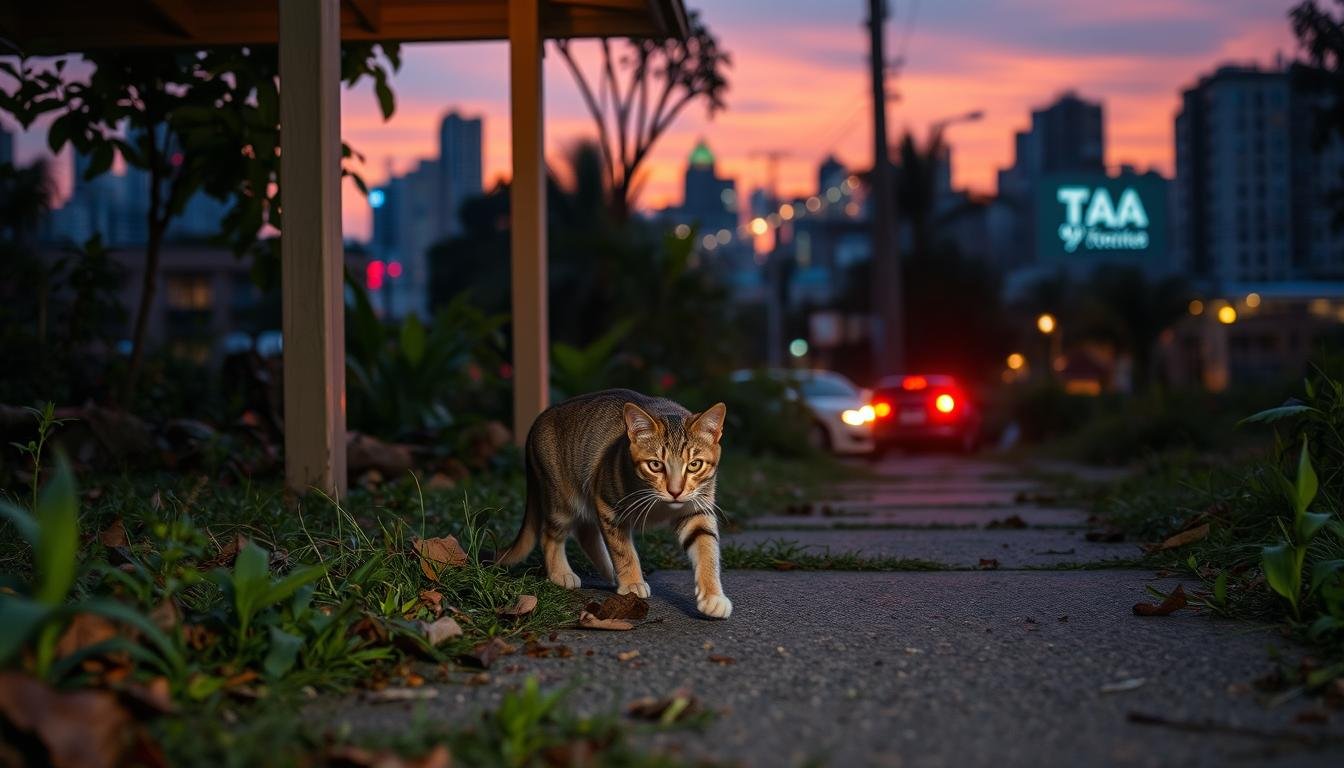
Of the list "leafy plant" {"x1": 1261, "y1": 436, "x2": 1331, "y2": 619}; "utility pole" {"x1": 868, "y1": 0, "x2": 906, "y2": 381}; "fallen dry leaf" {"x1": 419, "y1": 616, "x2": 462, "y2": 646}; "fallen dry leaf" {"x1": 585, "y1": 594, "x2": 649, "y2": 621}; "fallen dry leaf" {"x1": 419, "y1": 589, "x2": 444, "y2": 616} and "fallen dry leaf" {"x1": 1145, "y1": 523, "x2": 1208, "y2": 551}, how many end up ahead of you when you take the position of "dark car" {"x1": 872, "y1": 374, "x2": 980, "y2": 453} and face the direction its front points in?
1

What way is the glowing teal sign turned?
toward the camera

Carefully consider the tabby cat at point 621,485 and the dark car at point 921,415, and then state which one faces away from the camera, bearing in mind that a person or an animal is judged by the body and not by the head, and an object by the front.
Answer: the dark car

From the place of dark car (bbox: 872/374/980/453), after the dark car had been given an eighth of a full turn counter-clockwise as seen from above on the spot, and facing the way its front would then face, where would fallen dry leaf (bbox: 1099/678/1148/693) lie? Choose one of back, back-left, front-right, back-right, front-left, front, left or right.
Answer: back-left

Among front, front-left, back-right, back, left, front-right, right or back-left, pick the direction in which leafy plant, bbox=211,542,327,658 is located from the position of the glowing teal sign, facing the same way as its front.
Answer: front

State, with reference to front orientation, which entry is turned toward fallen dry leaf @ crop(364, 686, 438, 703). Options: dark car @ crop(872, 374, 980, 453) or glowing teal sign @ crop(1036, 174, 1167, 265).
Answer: the glowing teal sign

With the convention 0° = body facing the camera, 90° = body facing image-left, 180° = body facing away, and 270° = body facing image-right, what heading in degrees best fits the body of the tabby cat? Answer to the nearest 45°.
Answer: approximately 315°

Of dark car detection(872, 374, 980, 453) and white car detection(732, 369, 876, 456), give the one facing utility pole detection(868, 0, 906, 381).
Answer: the dark car

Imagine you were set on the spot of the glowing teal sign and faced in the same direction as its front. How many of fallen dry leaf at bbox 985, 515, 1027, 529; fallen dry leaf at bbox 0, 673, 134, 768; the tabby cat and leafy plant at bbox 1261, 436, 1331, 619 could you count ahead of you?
4

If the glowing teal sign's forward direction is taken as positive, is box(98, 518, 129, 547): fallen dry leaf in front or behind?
in front

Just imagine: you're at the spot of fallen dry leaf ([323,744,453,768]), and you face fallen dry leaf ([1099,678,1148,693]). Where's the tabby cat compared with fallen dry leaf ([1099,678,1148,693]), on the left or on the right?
left

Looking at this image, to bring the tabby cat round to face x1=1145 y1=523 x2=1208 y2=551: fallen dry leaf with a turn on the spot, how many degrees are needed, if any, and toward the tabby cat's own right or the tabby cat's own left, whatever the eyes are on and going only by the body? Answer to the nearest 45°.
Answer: approximately 45° to the tabby cat's own left

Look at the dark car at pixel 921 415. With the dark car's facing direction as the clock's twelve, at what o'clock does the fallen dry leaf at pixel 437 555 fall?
The fallen dry leaf is roughly at 6 o'clock from the dark car.

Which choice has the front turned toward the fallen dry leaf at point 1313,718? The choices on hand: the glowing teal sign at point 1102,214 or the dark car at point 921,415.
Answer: the glowing teal sign

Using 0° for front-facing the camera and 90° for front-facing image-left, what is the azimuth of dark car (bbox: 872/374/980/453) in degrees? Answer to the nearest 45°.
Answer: approximately 180°

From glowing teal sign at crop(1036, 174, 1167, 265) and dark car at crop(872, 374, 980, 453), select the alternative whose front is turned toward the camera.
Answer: the glowing teal sign

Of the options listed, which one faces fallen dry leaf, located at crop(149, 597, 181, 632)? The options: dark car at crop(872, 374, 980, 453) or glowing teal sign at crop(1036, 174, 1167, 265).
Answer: the glowing teal sign

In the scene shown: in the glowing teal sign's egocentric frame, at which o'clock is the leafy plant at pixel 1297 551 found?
The leafy plant is roughly at 12 o'clock from the glowing teal sign.

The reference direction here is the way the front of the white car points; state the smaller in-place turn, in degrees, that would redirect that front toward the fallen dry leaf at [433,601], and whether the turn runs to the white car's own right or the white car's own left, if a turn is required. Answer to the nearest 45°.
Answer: approximately 45° to the white car's own right

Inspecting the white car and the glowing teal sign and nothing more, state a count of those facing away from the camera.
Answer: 0

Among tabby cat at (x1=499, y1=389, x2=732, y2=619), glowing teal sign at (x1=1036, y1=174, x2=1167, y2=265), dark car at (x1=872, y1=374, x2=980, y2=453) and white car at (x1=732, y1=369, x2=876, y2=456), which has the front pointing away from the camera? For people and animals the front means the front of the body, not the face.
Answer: the dark car
